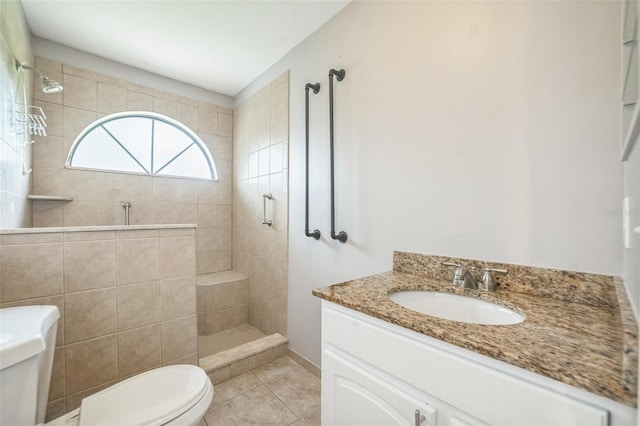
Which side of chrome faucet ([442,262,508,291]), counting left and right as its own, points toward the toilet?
front

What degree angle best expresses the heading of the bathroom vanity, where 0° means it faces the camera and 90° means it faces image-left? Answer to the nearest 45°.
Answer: approximately 45°

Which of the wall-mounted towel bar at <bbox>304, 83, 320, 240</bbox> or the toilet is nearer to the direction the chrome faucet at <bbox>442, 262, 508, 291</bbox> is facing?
the toilet

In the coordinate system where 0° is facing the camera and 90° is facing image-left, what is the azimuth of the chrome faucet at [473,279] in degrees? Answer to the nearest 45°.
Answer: approximately 45°

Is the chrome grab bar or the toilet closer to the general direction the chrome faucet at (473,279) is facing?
the toilet

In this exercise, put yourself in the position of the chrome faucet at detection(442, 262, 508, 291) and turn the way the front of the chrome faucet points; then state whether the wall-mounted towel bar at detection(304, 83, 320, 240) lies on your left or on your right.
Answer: on your right

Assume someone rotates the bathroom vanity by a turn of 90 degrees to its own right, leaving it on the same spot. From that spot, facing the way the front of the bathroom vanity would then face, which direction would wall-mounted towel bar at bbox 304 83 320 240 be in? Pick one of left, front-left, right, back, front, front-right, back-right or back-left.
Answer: front

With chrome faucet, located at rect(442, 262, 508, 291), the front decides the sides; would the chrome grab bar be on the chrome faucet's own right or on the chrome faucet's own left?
on the chrome faucet's own right

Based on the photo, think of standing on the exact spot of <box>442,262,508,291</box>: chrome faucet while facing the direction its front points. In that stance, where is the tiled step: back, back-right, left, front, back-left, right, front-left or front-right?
front-right
